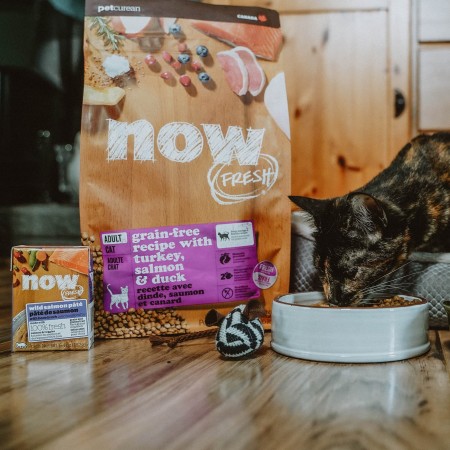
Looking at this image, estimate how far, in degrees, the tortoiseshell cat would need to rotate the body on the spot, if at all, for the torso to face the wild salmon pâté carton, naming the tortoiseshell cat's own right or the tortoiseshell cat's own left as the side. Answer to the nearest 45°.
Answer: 0° — it already faces it

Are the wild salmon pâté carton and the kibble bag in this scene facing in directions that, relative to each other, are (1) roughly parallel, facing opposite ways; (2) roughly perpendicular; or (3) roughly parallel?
roughly parallel

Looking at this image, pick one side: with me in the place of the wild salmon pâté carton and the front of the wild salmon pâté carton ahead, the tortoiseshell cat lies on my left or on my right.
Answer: on my left

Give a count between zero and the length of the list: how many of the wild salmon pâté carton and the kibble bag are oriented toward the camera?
2

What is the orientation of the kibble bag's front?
toward the camera

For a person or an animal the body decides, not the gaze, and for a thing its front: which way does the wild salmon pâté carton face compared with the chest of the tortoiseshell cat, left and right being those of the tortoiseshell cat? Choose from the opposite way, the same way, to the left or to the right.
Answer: to the left

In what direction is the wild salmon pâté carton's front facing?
toward the camera
